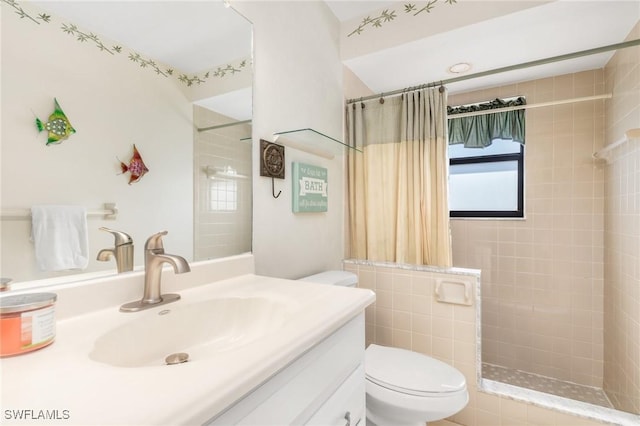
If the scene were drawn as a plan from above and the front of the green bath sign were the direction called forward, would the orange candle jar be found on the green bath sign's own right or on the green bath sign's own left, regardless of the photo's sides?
on the green bath sign's own right

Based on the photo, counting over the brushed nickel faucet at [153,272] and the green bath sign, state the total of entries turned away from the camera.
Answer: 0

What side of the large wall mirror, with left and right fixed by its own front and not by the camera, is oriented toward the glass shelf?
left

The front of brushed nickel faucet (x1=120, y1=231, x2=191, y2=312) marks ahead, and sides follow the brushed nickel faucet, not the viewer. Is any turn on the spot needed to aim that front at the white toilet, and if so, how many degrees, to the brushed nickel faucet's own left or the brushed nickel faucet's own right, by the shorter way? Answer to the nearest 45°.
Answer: approximately 45° to the brushed nickel faucet's own left

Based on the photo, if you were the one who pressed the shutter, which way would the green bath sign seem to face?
facing the viewer and to the right of the viewer
